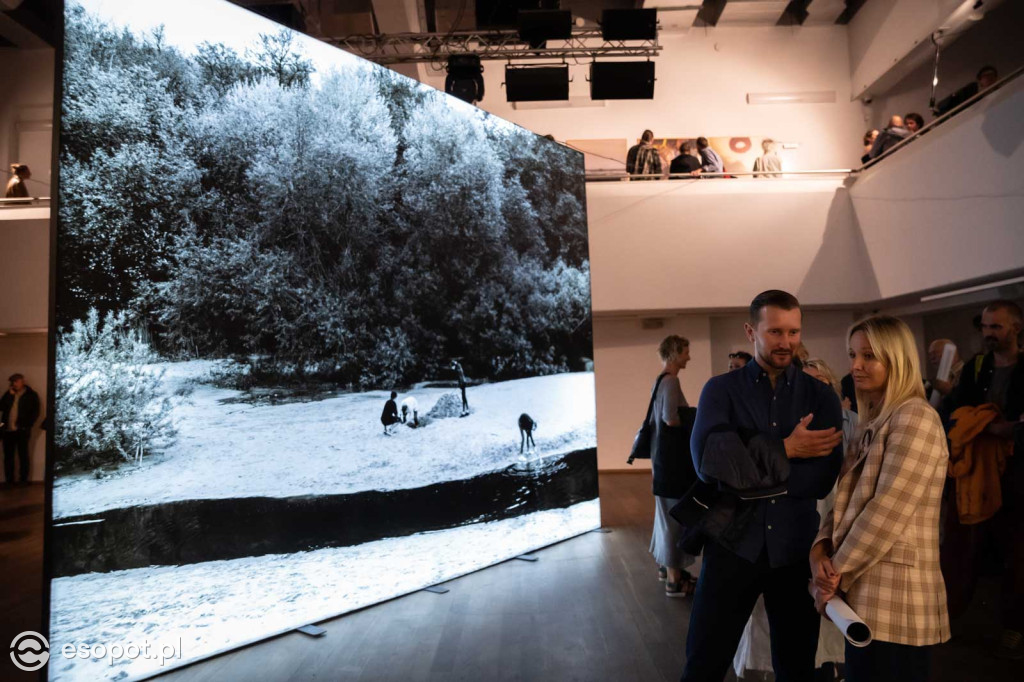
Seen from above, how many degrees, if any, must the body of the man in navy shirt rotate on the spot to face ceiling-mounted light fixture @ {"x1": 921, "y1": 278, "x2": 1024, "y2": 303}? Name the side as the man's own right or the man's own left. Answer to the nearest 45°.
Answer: approximately 180°

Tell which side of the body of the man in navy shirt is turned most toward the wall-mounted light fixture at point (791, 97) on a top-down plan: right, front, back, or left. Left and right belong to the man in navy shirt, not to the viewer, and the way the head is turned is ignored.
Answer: back

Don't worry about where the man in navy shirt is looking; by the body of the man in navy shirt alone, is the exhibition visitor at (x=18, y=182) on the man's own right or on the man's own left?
on the man's own right

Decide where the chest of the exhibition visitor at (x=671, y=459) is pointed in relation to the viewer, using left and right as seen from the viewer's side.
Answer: facing to the right of the viewer

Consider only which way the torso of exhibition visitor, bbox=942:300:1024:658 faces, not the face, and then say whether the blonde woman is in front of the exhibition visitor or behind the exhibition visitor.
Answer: in front

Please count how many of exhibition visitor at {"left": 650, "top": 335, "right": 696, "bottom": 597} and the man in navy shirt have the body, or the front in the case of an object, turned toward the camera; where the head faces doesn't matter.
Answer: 1

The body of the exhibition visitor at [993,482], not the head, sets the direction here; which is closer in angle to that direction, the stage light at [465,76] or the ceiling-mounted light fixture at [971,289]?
the stage light

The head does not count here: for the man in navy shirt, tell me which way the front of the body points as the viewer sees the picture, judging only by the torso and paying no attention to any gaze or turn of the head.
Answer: toward the camera

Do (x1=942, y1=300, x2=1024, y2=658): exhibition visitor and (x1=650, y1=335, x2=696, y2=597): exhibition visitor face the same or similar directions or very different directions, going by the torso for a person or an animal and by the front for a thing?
very different directions

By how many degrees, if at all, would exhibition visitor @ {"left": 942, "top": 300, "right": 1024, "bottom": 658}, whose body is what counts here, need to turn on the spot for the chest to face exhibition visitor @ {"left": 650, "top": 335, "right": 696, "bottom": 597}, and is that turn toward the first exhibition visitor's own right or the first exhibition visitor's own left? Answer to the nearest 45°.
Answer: approximately 45° to the first exhibition visitor's own right

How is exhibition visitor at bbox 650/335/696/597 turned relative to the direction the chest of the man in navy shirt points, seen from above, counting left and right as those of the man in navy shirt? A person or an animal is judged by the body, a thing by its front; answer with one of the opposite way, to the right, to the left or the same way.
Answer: to the left

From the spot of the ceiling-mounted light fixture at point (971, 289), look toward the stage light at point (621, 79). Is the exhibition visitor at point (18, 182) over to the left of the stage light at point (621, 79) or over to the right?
left

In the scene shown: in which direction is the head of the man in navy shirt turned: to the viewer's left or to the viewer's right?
to the viewer's right
